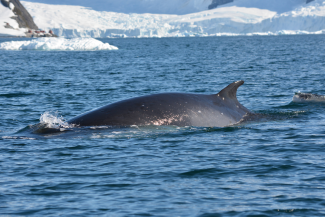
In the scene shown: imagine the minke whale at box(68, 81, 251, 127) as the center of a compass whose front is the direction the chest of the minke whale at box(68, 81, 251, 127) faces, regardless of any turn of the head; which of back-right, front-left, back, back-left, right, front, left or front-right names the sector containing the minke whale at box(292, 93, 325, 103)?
back-right

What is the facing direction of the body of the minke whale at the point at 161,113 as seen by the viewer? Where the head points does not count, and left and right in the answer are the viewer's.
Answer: facing to the left of the viewer
